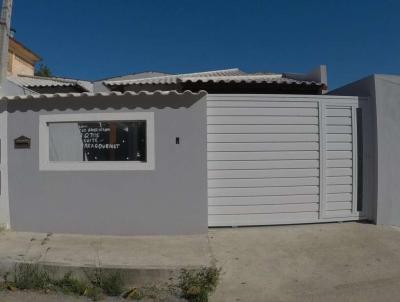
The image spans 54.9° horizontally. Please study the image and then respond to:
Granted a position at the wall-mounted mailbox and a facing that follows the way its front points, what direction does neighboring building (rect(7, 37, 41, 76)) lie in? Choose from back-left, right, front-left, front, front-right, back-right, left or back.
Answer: back

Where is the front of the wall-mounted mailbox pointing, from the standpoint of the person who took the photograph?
facing the viewer

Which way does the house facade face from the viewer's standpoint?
toward the camera

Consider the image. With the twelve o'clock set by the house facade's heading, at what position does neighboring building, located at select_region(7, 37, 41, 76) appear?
The neighboring building is roughly at 5 o'clock from the house facade.
